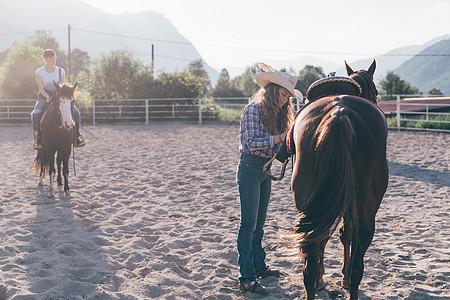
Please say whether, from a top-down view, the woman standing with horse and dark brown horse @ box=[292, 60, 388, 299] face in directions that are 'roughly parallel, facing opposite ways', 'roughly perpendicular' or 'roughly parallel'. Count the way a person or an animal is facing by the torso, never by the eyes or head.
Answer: roughly perpendicular

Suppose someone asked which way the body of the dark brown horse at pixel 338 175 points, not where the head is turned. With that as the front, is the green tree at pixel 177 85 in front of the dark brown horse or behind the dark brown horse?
in front

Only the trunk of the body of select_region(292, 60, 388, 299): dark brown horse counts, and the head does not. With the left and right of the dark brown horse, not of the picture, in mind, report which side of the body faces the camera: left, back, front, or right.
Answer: back

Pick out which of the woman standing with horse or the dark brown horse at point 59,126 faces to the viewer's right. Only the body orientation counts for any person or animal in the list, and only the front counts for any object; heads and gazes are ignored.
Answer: the woman standing with horse

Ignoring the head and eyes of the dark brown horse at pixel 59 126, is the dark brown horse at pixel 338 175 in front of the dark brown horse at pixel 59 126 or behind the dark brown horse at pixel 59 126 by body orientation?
in front

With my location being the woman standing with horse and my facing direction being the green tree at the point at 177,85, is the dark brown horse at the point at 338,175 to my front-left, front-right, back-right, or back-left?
back-right

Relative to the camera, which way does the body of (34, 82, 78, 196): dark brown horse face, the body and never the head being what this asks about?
toward the camera

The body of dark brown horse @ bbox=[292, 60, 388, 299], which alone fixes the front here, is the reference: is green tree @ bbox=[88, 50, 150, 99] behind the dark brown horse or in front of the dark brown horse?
in front

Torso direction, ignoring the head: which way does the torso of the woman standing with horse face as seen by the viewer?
to the viewer's right

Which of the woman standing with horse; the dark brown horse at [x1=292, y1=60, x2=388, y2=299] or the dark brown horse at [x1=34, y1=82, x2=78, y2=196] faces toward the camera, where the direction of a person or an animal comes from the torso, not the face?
the dark brown horse at [x1=34, y1=82, x2=78, y2=196]

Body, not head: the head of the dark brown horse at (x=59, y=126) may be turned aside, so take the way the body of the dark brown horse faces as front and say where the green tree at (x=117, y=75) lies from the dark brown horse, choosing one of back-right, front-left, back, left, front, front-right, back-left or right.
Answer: back

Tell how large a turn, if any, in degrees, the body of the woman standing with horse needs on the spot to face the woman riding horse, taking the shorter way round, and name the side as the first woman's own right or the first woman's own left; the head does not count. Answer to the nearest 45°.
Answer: approximately 135° to the first woman's own left
